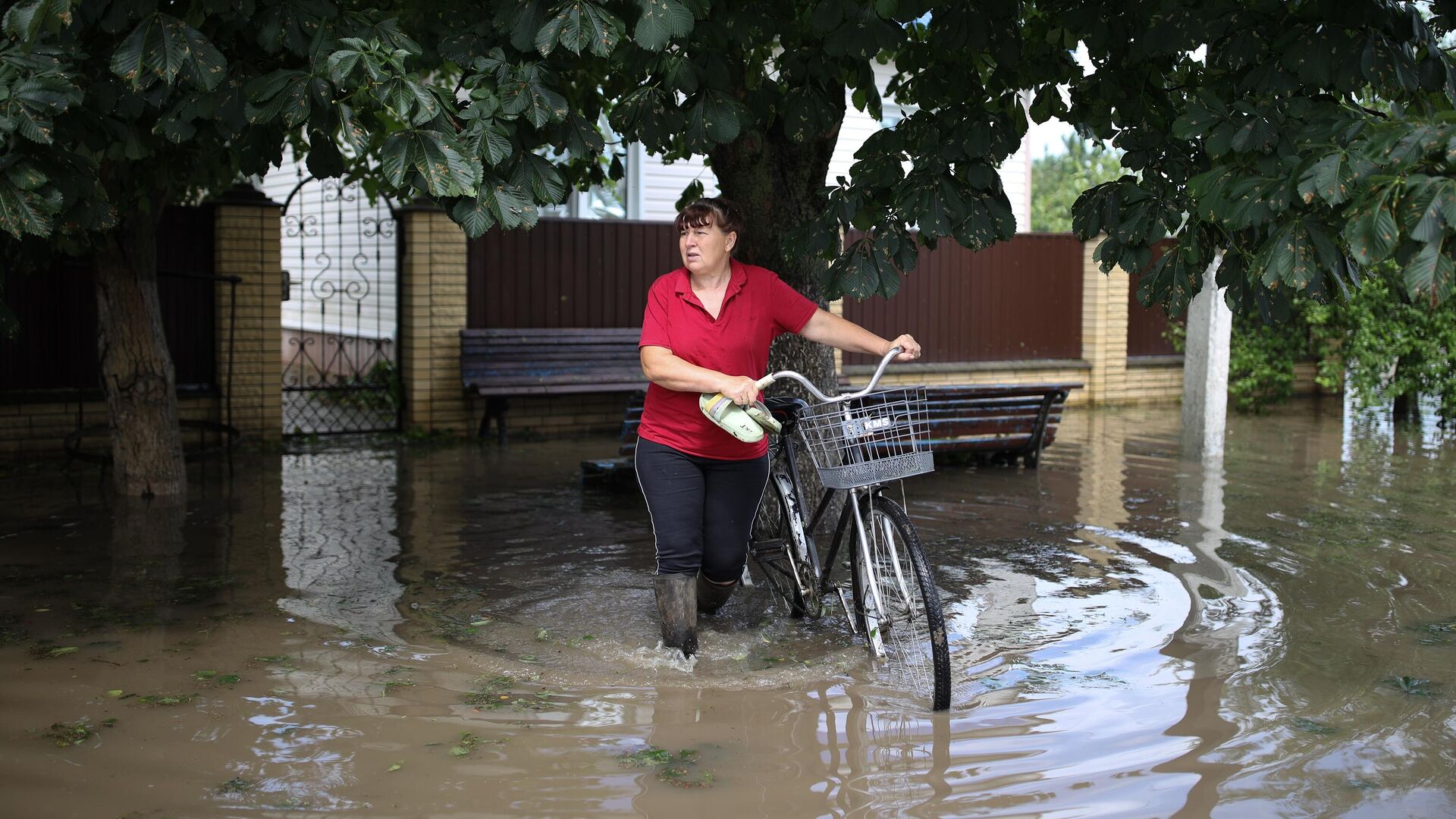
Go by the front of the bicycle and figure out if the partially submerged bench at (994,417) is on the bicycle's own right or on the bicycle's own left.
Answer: on the bicycle's own left

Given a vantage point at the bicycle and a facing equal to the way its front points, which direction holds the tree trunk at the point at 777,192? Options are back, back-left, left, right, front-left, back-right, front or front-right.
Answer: back-left

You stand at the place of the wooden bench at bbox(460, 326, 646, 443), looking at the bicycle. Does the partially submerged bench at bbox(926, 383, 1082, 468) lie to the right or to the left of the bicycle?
left

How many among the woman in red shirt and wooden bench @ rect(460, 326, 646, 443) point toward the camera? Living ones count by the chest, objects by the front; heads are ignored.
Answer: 2

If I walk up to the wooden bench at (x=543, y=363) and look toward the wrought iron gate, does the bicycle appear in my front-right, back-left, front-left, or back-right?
back-left

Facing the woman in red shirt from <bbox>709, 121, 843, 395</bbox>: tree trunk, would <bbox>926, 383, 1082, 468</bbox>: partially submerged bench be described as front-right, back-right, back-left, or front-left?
back-left

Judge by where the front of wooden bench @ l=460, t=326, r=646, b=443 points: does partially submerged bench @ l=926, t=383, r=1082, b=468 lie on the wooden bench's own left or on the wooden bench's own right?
on the wooden bench's own left
